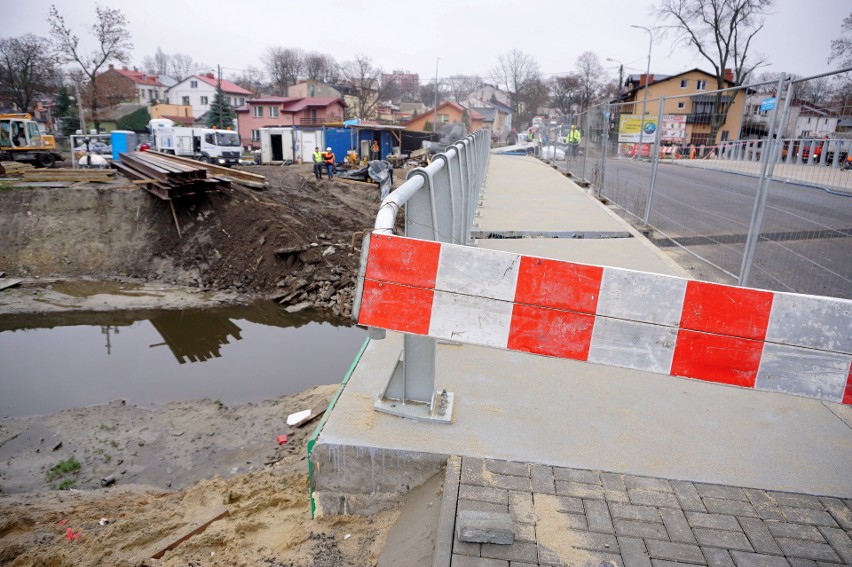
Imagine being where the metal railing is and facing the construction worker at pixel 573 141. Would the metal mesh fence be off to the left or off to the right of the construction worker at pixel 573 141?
right

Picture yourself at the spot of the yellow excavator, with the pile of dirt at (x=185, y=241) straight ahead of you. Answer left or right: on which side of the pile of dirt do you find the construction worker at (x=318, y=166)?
left

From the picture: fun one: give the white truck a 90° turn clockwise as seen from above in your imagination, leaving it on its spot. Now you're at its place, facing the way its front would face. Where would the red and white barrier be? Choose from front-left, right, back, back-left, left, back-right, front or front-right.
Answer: front-left

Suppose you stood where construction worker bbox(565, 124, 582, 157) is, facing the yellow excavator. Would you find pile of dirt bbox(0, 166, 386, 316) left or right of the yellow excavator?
left

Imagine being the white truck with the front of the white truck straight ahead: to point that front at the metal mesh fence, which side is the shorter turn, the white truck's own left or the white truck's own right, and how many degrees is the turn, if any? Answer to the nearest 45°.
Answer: approximately 45° to the white truck's own right

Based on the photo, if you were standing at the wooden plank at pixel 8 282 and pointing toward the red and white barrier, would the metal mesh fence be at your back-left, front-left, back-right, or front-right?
front-left

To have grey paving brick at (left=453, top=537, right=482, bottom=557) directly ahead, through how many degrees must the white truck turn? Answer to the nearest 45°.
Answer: approximately 45° to its right

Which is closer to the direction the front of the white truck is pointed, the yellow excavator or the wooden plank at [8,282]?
the wooden plank

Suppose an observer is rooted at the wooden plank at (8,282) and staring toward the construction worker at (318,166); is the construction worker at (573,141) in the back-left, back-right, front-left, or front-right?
front-right

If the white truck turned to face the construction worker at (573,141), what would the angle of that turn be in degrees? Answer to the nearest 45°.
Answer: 0° — it already faces them

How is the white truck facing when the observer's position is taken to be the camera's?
facing the viewer and to the right of the viewer

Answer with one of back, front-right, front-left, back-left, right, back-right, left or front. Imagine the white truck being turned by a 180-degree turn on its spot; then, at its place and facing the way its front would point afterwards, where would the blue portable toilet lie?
front
